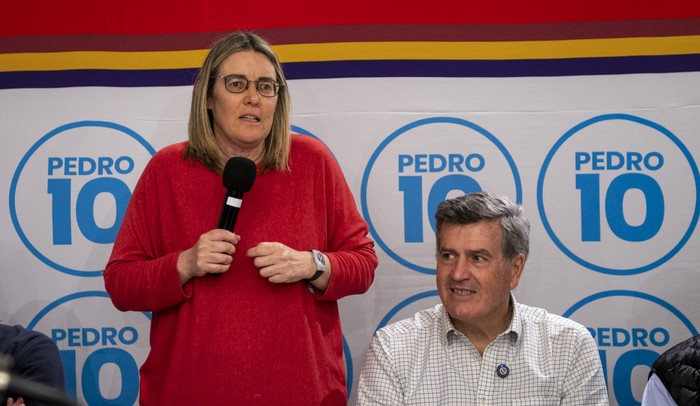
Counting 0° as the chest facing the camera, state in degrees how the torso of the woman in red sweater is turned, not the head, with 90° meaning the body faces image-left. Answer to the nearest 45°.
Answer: approximately 0°
